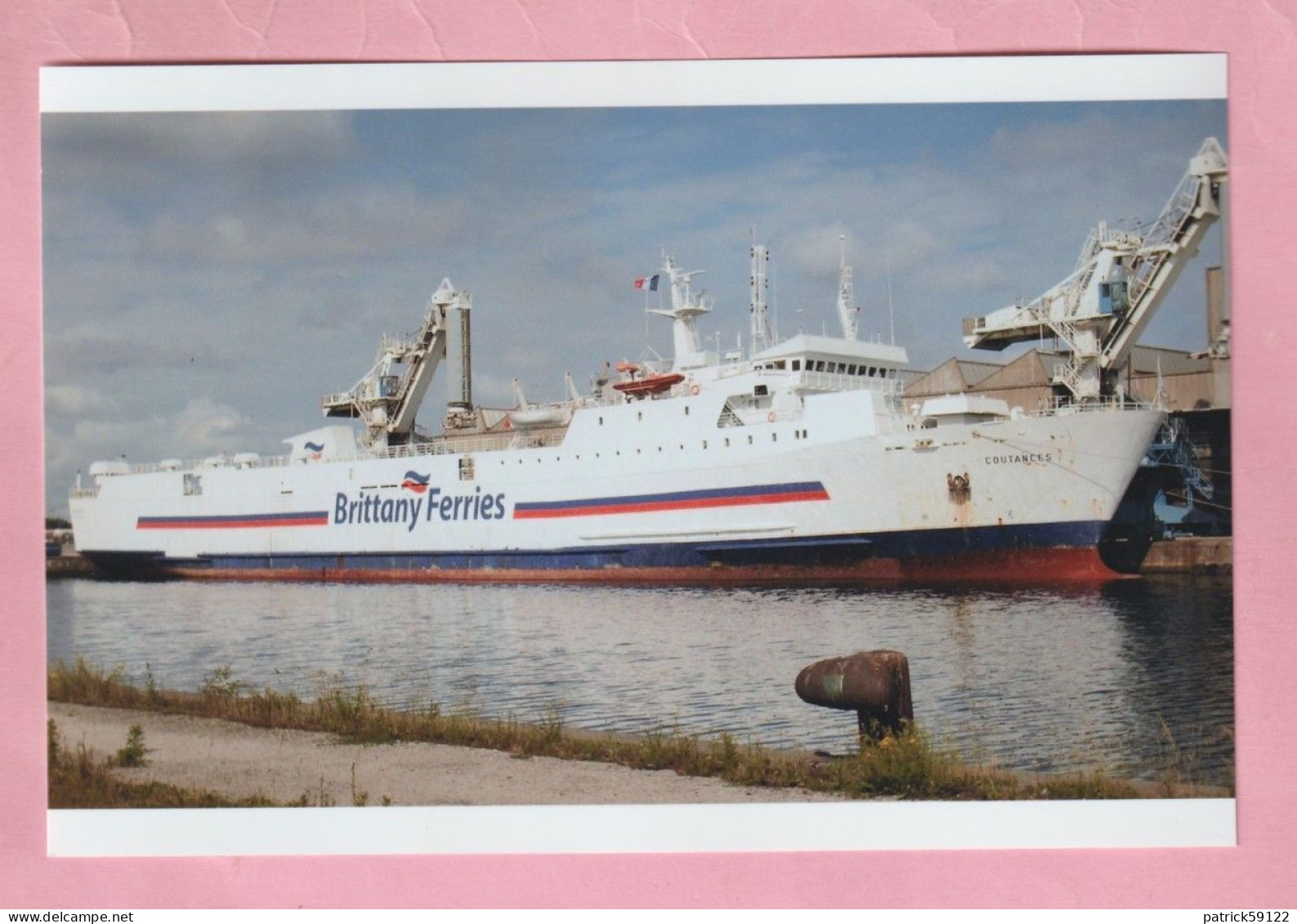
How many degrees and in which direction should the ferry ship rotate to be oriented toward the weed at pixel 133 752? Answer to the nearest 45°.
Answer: approximately 45° to its right

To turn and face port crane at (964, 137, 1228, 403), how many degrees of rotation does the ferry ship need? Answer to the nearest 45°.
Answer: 0° — it already faces it

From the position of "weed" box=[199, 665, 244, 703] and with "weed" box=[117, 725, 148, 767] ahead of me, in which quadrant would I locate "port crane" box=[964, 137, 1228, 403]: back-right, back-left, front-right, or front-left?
back-left

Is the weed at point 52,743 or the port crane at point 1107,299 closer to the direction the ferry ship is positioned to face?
the port crane

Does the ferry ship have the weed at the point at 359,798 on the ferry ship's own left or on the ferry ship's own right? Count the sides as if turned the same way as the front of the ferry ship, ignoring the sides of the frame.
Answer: on the ferry ship's own right

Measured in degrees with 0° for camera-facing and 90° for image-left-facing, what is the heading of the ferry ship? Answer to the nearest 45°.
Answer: approximately 315°

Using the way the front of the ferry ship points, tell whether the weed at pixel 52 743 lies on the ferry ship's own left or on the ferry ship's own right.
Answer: on the ferry ship's own right

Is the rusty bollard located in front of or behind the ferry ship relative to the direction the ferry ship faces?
in front
